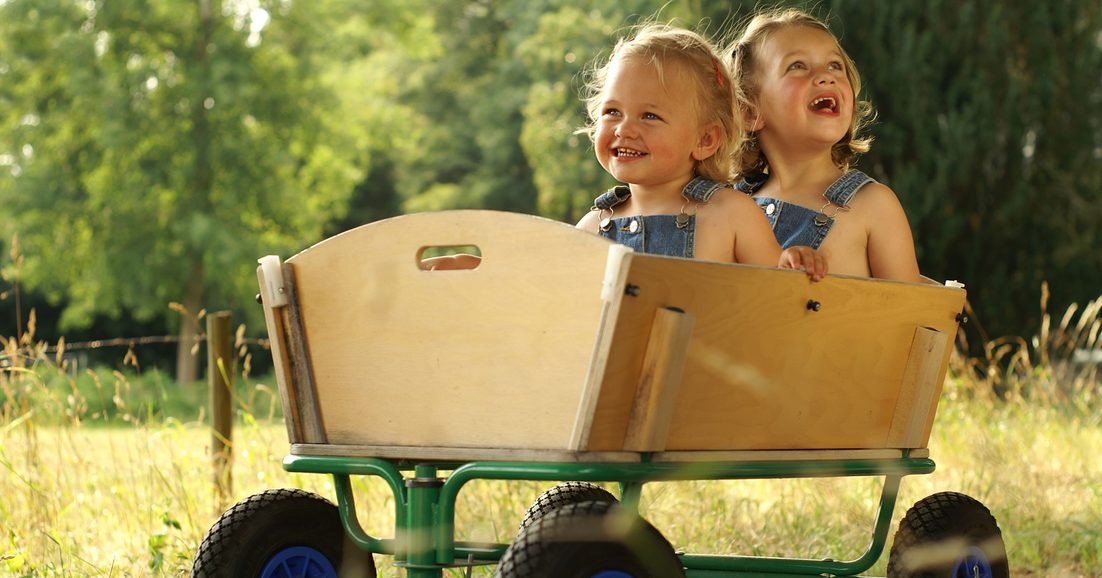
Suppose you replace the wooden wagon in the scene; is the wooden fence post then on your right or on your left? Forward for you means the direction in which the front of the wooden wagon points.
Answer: on your right

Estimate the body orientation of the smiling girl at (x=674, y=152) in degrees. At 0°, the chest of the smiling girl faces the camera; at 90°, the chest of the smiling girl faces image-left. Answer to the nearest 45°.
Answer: approximately 45°

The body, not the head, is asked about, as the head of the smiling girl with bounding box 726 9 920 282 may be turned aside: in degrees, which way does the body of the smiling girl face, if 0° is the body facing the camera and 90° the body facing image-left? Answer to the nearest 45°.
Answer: approximately 45°
